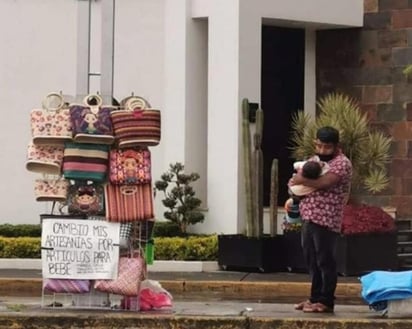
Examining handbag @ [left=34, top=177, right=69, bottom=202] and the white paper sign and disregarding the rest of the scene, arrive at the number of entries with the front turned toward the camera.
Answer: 2

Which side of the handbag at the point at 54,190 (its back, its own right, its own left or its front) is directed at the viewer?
front

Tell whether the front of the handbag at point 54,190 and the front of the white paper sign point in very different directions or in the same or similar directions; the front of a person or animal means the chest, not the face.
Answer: same or similar directions

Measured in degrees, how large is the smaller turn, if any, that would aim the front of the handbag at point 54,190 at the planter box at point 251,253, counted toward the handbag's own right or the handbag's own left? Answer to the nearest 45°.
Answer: approximately 135° to the handbag's own left

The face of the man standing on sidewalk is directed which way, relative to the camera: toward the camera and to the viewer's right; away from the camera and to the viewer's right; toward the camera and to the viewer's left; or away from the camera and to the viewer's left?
toward the camera and to the viewer's left

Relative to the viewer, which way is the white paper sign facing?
toward the camera
